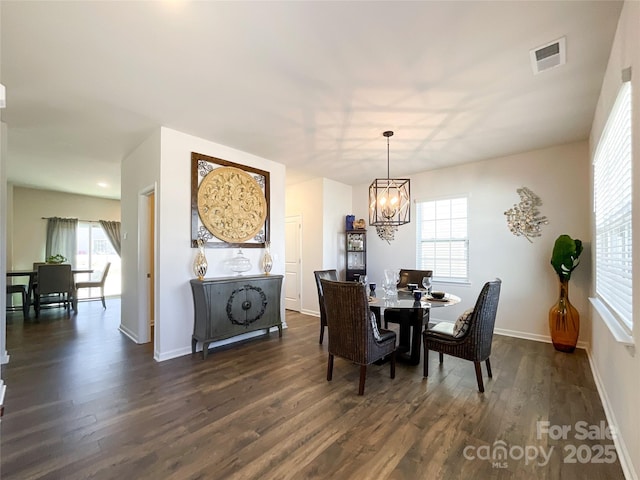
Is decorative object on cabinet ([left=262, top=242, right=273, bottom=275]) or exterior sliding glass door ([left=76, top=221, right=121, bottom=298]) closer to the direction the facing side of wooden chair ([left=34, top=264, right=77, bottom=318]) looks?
the exterior sliding glass door

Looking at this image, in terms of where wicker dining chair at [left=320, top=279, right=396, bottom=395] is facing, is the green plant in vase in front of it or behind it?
in front

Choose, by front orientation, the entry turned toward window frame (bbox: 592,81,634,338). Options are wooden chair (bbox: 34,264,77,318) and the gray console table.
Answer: the gray console table

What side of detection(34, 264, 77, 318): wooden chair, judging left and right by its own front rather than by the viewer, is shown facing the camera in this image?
back

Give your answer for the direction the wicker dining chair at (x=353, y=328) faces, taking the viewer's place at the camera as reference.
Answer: facing away from the viewer and to the right of the viewer

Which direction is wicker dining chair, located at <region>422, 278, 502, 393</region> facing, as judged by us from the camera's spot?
facing away from the viewer and to the left of the viewer

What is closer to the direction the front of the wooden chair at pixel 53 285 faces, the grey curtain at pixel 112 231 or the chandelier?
the grey curtain

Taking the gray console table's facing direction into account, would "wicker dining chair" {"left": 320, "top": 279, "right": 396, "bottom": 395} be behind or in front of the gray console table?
in front

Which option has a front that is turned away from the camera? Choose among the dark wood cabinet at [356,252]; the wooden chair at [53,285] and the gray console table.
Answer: the wooden chair

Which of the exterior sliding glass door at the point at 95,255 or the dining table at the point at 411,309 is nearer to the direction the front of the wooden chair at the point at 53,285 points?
the exterior sliding glass door

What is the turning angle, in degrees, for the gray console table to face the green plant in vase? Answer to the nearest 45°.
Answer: approximately 45° to its left

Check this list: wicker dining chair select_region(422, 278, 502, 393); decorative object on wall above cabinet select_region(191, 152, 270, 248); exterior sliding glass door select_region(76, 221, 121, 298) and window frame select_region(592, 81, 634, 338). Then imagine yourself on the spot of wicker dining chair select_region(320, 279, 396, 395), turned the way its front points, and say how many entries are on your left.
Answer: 2

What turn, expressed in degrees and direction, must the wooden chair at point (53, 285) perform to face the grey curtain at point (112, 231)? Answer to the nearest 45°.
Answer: approximately 45° to its right
